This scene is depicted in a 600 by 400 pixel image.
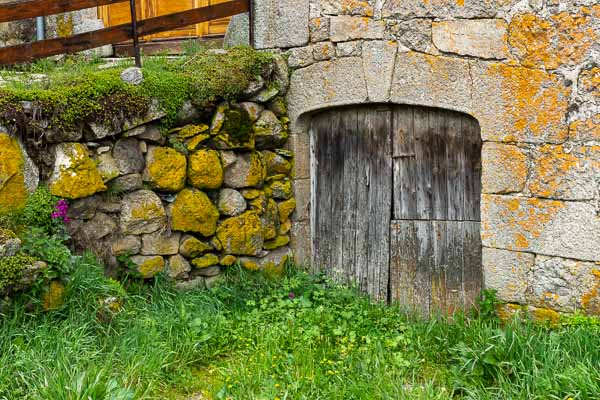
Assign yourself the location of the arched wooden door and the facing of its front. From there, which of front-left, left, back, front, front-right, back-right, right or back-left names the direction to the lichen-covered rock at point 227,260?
right

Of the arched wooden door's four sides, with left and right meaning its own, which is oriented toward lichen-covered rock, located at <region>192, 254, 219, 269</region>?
right

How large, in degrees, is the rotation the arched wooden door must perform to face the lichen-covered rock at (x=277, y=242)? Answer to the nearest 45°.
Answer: approximately 90° to its right

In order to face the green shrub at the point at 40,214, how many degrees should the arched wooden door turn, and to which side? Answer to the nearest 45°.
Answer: approximately 45° to its right

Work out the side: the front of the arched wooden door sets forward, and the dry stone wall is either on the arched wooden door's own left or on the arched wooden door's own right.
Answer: on the arched wooden door's own right

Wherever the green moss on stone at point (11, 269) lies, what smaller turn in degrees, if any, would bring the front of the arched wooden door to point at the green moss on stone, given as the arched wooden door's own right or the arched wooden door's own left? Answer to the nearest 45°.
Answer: approximately 45° to the arched wooden door's own right

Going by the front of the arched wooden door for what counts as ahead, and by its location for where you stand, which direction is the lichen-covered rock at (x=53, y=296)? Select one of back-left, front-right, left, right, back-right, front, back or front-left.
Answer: front-right

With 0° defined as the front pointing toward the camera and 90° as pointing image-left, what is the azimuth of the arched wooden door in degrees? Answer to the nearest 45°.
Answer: approximately 0°
